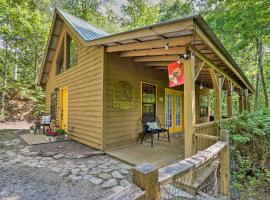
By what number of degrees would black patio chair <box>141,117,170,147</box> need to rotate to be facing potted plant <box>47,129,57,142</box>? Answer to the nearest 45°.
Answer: approximately 135° to its right

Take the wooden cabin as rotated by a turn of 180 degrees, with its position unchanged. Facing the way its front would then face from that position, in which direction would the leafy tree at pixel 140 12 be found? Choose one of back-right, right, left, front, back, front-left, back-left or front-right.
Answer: front-right

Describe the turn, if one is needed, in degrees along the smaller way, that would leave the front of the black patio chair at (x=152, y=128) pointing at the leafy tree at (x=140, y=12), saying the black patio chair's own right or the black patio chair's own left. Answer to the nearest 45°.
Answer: approximately 135° to the black patio chair's own left

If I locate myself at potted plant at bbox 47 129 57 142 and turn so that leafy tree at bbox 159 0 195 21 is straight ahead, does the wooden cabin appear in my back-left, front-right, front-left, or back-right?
front-right

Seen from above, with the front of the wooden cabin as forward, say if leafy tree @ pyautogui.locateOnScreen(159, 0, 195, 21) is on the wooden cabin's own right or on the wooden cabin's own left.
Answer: on the wooden cabin's own left

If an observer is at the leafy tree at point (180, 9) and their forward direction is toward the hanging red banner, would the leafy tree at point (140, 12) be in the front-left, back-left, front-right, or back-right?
back-right

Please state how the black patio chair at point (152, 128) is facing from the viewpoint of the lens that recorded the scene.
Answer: facing the viewer and to the right of the viewer
